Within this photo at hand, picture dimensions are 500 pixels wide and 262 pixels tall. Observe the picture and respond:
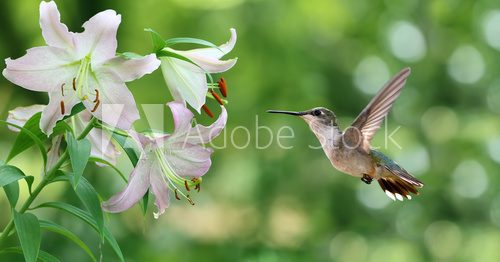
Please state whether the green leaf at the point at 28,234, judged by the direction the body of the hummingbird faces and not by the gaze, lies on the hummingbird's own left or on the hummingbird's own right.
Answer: on the hummingbird's own left

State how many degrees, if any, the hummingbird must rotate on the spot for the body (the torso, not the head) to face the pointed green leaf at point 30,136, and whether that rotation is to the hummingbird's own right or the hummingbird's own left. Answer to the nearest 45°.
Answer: approximately 45° to the hummingbird's own left

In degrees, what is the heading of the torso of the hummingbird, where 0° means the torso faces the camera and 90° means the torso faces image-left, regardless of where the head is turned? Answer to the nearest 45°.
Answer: approximately 90°

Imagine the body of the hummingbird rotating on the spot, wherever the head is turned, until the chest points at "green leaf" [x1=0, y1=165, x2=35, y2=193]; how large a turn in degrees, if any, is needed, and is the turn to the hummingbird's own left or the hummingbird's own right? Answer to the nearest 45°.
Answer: approximately 45° to the hummingbird's own left
